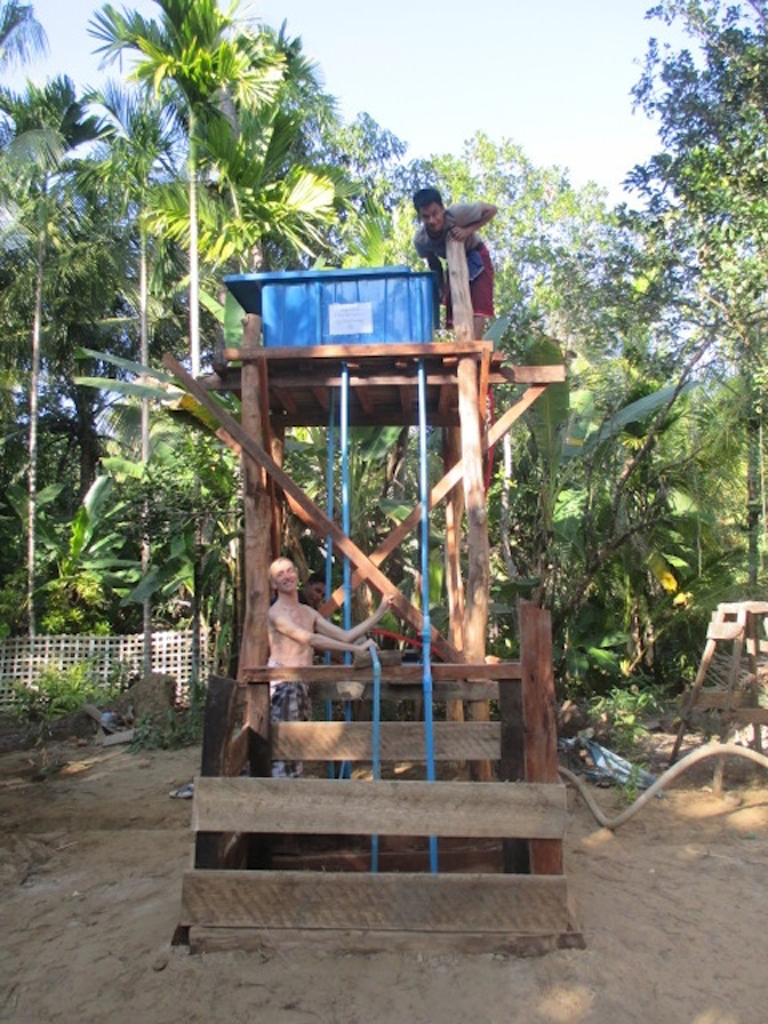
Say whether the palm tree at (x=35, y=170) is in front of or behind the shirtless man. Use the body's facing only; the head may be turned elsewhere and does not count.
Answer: behind

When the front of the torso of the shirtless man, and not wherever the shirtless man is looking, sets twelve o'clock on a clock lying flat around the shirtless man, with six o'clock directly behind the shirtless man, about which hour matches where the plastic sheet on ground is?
The plastic sheet on ground is roughly at 9 o'clock from the shirtless man.

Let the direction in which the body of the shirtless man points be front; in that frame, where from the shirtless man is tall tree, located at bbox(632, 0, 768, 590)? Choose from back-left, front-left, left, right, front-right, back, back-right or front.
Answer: left

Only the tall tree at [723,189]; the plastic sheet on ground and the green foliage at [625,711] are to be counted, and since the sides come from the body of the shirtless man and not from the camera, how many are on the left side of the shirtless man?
3

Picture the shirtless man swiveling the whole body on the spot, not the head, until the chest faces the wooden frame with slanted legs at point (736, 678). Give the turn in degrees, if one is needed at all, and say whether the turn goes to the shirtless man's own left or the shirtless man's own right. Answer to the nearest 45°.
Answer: approximately 90° to the shirtless man's own left

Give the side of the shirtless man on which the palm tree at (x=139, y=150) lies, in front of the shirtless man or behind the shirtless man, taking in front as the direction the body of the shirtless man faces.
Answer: behind

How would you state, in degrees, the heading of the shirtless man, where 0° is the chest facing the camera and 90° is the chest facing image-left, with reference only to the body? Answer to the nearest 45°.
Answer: approximately 315°

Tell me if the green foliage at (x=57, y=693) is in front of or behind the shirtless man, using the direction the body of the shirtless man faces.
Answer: behind

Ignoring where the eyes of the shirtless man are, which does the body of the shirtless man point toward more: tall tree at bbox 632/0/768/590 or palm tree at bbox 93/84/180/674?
the tall tree
